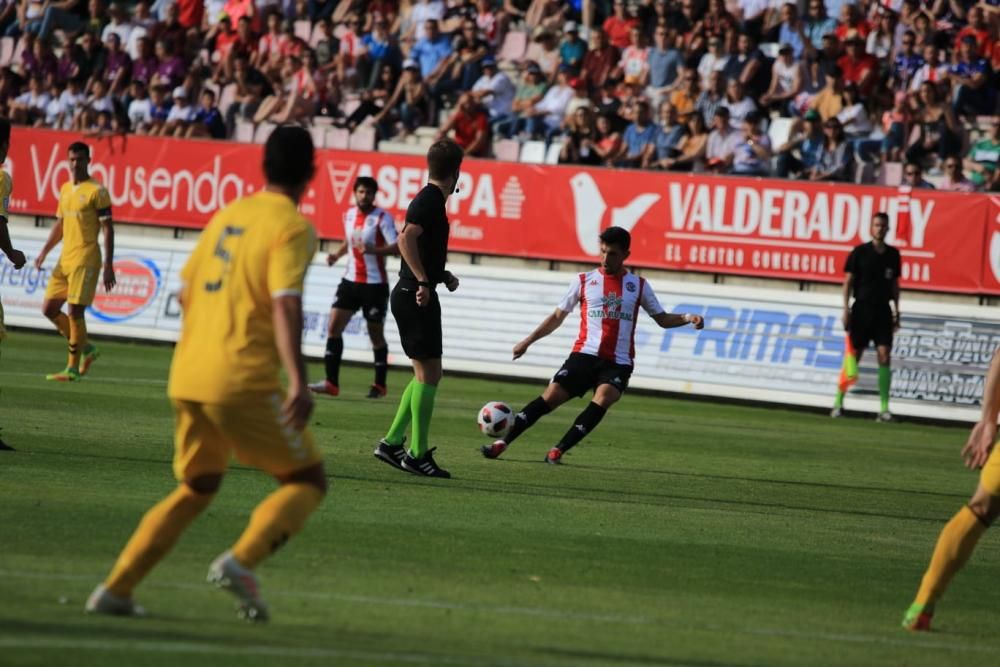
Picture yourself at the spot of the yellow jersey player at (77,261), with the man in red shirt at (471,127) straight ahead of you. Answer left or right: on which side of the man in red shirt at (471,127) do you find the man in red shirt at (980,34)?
right

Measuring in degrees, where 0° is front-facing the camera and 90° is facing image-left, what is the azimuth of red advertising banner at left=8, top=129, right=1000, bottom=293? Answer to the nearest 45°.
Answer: approximately 0°

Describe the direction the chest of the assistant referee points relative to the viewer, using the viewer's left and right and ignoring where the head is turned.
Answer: facing the viewer

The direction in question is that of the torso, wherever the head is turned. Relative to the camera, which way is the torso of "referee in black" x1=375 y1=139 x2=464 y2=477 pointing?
to the viewer's right

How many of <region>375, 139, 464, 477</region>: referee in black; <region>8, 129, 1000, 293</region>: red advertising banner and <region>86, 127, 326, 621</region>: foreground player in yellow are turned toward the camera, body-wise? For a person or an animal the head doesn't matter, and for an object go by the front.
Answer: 1

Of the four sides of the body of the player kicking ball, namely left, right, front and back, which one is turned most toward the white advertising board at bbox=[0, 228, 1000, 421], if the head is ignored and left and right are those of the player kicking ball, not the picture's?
back

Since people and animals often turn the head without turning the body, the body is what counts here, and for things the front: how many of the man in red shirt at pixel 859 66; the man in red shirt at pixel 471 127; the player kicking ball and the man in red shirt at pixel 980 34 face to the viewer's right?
0

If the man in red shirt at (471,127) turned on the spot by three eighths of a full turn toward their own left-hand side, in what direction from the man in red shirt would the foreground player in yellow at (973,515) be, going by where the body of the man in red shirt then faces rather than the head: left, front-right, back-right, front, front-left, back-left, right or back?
right

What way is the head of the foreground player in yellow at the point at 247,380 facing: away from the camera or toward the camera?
away from the camera

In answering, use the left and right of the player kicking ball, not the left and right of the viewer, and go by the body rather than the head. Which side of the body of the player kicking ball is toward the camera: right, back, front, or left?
front

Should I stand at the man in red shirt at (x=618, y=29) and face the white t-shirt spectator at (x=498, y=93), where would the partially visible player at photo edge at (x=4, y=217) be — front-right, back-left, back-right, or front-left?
front-left

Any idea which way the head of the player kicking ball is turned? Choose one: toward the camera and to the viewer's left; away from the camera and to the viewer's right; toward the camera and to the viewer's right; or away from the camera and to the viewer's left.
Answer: toward the camera and to the viewer's left
